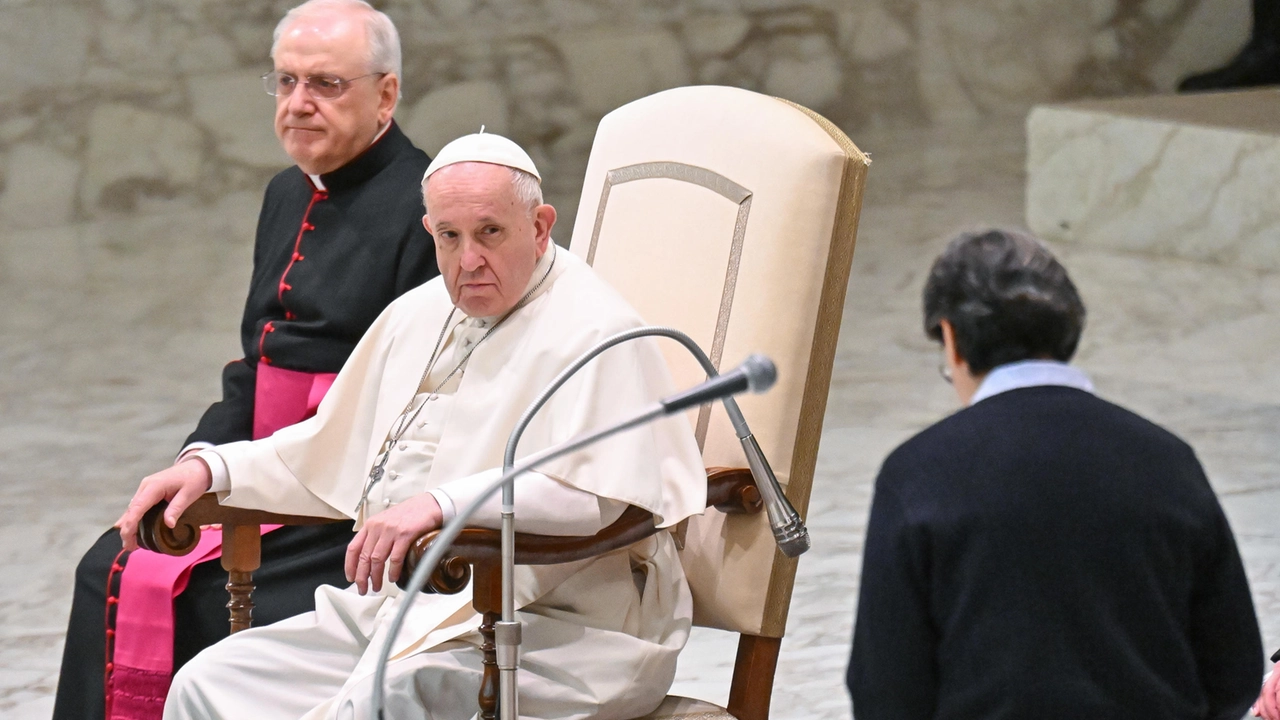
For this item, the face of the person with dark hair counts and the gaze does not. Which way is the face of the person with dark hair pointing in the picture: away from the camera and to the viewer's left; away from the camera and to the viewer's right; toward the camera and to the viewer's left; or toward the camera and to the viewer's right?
away from the camera and to the viewer's left

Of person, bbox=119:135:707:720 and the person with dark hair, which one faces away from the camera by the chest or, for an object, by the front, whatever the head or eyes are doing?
the person with dark hair

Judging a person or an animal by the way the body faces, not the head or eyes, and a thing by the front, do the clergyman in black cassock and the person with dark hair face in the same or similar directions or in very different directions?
very different directions

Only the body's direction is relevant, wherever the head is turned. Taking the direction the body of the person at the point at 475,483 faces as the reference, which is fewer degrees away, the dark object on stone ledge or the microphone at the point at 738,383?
the microphone

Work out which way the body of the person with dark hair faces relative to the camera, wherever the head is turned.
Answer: away from the camera

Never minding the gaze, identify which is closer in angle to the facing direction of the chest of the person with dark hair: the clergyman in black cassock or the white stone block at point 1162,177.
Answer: the white stone block

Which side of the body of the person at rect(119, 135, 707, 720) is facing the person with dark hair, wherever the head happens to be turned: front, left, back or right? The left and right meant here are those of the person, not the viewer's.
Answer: left

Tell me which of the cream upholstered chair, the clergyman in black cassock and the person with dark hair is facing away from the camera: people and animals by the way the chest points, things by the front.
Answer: the person with dark hair

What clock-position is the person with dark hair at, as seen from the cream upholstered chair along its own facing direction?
The person with dark hair is roughly at 10 o'clock from the cream upholstered chair.

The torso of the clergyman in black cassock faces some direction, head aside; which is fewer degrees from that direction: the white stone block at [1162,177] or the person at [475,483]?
the person

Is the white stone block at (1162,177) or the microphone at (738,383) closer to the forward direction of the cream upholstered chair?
the microphone

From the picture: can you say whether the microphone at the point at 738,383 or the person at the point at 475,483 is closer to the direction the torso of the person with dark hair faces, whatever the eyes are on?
the person

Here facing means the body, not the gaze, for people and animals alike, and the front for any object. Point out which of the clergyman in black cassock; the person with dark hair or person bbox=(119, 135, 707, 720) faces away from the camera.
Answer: the person with dark hair
